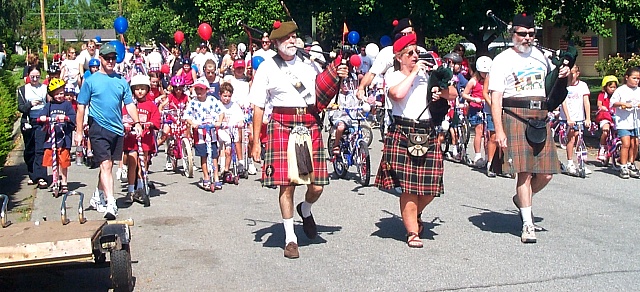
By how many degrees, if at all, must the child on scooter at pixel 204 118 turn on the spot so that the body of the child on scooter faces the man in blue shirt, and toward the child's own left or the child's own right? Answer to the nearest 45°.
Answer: approximately 45° to the child's own right

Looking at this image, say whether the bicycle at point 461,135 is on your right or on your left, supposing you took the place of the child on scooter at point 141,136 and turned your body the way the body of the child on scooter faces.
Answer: on your left

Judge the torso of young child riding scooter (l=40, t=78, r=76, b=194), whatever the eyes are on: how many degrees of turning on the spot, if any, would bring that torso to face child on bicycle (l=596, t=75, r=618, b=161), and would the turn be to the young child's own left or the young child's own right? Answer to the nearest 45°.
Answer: approximately 90° to the young child's own left

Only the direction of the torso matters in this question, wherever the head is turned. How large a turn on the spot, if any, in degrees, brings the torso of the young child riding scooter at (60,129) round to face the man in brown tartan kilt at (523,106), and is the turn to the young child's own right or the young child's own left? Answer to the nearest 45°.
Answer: approximately 45° to the young child's own left

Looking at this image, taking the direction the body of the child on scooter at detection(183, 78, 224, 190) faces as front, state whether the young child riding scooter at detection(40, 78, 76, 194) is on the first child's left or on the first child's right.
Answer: on the first child's right

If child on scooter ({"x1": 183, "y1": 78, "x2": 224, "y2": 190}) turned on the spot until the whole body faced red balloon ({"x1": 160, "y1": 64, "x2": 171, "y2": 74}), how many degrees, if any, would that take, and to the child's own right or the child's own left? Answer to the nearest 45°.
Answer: approximately 180°

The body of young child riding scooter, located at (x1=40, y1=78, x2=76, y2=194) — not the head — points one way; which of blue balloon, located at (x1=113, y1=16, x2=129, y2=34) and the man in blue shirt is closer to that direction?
the man in blue shirt

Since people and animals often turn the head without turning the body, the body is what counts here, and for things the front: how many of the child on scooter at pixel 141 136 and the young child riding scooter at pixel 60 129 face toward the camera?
2

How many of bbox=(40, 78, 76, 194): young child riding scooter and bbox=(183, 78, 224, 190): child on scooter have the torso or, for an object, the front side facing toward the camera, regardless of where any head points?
2
